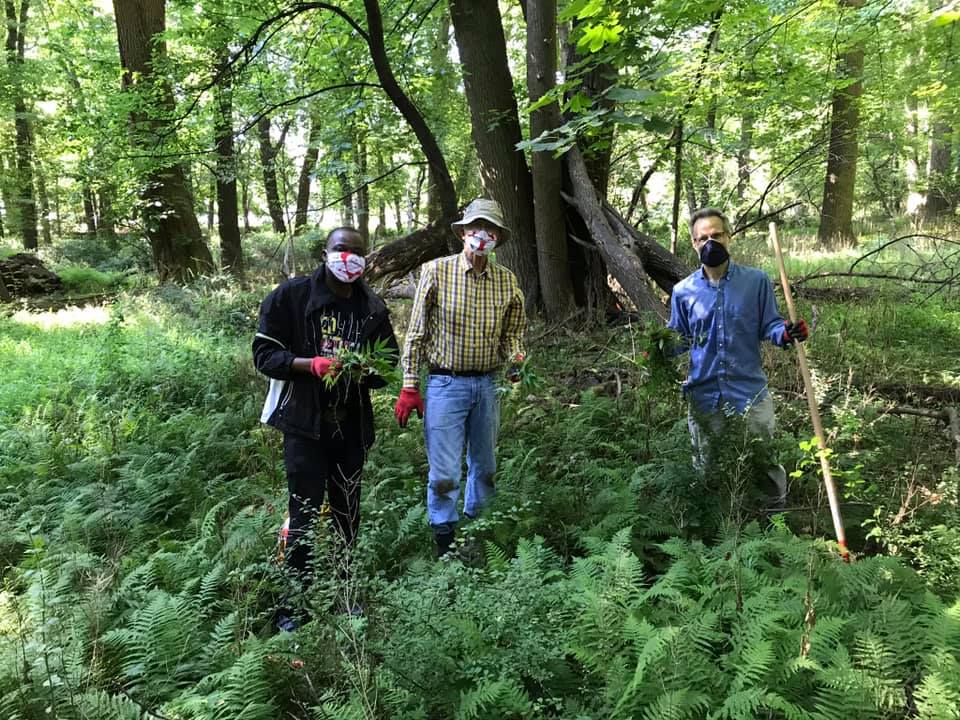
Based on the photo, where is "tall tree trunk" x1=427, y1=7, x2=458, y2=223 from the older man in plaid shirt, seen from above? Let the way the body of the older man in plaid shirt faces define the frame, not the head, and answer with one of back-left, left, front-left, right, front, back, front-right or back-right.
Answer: back

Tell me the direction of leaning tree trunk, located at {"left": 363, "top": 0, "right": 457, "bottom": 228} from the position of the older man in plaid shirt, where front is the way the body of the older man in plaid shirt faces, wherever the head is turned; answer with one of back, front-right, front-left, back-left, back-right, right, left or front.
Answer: back

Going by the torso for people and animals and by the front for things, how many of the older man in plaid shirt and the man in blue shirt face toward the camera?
2

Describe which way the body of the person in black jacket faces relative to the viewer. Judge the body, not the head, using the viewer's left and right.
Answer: facing the viewer and to the right of the viewer

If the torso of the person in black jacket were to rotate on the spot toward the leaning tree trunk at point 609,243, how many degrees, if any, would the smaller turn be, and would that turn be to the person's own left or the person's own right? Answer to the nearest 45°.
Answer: approximately 90° to the person's own left

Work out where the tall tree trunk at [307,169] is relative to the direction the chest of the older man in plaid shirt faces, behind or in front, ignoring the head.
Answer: behind

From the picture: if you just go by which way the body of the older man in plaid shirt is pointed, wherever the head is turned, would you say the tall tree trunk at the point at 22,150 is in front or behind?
behind

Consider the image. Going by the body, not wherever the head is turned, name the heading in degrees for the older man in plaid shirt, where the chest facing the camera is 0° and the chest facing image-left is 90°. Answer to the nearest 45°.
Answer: approximately 0°
